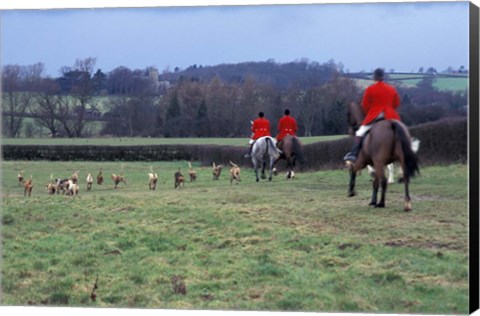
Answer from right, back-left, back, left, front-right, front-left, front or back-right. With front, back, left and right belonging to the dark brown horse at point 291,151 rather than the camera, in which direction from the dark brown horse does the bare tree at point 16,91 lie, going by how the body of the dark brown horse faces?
left

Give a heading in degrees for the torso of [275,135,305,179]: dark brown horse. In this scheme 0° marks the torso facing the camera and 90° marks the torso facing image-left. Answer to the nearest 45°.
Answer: approximately 180°

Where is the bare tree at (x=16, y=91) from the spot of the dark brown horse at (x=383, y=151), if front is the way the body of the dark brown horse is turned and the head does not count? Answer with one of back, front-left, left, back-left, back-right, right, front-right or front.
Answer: front-left

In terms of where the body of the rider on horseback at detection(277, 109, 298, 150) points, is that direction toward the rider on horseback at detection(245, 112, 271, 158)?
no

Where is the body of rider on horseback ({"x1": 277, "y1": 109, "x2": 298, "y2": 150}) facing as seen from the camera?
away from the camera

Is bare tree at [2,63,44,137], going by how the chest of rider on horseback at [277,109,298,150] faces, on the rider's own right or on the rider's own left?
on the rider's own left

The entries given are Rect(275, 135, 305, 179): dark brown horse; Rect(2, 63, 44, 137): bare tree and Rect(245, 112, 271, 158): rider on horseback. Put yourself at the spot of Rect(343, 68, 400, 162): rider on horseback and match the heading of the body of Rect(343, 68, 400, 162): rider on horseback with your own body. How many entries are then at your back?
0

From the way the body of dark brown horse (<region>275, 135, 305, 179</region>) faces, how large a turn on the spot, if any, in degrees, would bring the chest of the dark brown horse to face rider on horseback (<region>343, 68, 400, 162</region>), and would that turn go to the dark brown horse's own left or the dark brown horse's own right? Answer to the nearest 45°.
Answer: approximately 135° to the dark brown horse's own right

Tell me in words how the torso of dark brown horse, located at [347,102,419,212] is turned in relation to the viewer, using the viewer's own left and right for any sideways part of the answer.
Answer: facing away from the viewer and to the left of the viewer

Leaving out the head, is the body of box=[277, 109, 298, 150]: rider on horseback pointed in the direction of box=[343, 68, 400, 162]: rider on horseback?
no

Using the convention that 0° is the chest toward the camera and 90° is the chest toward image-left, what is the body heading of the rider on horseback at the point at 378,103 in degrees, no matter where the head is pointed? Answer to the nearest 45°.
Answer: approximately 135°

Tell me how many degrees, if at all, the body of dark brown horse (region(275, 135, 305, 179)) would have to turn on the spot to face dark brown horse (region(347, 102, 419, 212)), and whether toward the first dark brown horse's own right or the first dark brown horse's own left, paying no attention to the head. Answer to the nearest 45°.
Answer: approximately 135° to the first dark brown horse's own right
